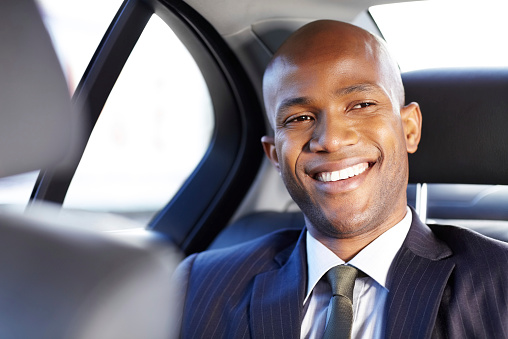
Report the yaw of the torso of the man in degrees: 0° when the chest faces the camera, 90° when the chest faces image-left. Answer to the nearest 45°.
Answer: approximately 0°
